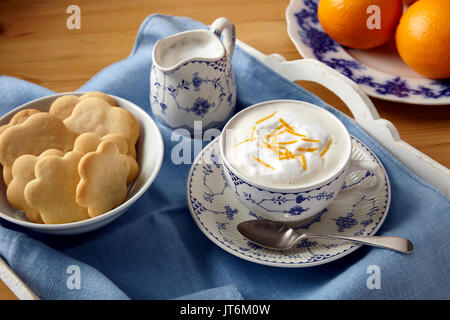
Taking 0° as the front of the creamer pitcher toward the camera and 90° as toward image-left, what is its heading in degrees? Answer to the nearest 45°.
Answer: approximately 45°
